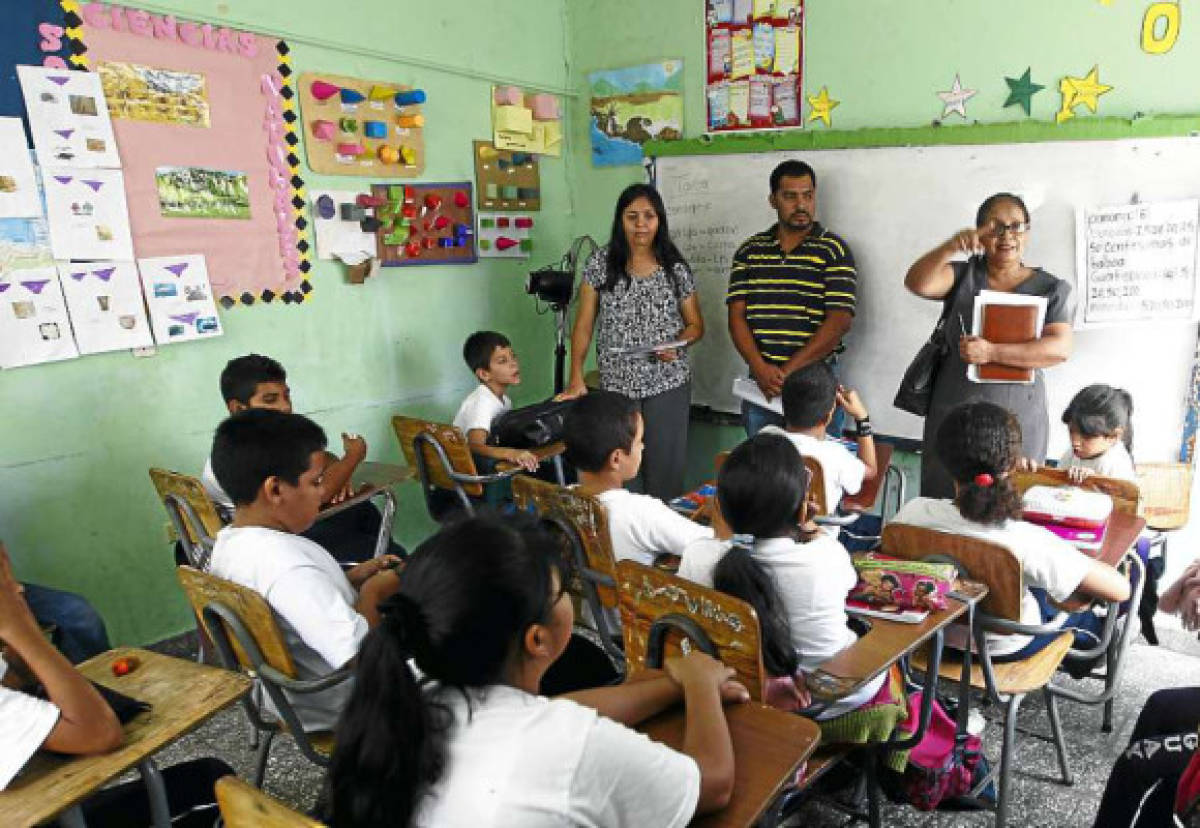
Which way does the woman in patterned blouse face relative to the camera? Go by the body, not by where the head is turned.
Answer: toward the camera

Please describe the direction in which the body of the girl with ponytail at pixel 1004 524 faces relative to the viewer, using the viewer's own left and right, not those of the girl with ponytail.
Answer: facing away from the viewer

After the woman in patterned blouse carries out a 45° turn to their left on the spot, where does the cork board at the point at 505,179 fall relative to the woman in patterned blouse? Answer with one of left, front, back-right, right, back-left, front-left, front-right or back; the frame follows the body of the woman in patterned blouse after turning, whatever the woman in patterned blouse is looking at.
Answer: back

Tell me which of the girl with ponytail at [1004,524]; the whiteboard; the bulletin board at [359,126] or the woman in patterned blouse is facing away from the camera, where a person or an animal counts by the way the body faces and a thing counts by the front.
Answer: the girl with ponytail

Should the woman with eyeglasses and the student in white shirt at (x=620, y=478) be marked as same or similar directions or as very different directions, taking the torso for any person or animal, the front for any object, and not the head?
very different directions

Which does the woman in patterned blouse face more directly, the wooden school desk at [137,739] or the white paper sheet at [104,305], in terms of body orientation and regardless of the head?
the wooden school desk

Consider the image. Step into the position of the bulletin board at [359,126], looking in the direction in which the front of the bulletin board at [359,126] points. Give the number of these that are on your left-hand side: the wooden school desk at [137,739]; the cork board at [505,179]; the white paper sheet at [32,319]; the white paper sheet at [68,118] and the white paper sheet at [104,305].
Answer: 1

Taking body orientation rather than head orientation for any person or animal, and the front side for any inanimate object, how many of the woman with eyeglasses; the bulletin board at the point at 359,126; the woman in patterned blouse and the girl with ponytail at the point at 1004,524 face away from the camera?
1

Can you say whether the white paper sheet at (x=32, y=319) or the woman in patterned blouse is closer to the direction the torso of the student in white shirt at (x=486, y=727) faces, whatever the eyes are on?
the woman in patterned blouse

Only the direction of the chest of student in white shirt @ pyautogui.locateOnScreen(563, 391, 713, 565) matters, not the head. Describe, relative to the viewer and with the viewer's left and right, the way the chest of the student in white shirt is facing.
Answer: facing away from the viewer and to the right of the viewer

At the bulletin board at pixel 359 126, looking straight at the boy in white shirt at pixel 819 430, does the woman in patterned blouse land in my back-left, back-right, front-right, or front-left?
front-left

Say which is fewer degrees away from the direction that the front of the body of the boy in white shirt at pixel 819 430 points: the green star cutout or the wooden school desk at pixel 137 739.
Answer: the green star cutout

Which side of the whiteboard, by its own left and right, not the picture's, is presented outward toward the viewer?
front

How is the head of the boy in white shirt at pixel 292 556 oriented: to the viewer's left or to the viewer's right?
to the viewer's right

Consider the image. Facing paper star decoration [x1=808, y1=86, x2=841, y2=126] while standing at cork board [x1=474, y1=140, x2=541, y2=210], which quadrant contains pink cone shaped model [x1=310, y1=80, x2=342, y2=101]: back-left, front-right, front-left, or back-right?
back-right

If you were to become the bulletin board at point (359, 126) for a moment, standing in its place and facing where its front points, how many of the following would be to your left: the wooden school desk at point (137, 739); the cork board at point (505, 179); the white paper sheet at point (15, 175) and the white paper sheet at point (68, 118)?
1

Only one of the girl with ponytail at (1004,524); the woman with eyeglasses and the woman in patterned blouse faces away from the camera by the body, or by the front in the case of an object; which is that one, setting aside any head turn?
the girl with ponytail
